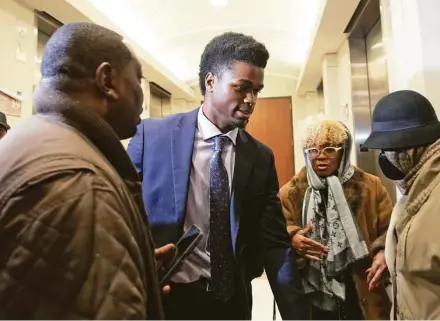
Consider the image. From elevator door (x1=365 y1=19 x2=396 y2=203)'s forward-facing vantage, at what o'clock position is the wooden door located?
The wooden door is roughly at 2 o'clock from the elevator door.

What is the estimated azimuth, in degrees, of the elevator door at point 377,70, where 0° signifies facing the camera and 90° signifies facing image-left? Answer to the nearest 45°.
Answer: approximately 90°

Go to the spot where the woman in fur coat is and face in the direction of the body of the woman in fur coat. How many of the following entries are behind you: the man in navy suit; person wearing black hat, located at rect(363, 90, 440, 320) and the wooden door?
1

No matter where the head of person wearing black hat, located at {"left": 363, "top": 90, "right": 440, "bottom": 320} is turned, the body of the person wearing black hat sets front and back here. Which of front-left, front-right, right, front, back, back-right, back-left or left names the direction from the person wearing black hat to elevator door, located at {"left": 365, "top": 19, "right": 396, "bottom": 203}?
right

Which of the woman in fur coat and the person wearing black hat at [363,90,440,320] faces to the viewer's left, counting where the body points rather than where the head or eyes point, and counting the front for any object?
the person wearing black hat

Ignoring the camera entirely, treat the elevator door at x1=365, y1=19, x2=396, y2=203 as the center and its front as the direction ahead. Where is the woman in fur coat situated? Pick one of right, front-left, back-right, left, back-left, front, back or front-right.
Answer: left

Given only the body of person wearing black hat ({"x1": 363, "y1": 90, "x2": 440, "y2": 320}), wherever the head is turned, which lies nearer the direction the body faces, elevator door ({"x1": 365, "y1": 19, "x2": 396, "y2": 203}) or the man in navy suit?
the man in navy suit

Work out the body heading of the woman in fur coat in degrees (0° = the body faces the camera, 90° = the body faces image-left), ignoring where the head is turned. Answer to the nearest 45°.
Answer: approximately 0°

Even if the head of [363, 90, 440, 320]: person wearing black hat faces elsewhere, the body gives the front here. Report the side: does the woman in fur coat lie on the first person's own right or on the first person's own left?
on the first person's own right

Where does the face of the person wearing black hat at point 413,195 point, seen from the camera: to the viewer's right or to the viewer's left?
to the viewer's left

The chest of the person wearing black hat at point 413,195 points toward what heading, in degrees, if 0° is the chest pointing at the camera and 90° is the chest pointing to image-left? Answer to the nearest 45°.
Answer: approximately 90°

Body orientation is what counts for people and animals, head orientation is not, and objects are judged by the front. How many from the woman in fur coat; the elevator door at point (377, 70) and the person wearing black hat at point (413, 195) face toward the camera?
1
